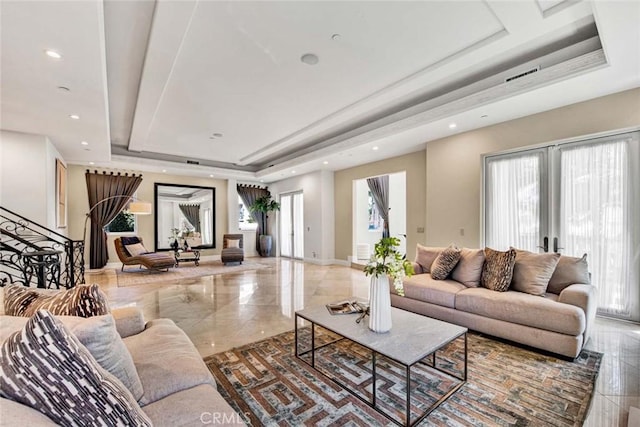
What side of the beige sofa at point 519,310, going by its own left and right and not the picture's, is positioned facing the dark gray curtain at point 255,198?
right

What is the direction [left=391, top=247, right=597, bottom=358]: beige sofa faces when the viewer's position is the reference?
facing the viewer and to the left of the viewer

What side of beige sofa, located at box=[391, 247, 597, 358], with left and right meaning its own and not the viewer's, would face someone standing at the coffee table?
front

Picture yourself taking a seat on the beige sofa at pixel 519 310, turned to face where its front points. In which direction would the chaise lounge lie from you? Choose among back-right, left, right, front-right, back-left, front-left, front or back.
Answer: front-right

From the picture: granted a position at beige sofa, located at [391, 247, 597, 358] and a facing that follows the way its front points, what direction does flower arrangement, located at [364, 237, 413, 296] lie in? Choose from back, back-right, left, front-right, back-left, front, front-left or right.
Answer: front

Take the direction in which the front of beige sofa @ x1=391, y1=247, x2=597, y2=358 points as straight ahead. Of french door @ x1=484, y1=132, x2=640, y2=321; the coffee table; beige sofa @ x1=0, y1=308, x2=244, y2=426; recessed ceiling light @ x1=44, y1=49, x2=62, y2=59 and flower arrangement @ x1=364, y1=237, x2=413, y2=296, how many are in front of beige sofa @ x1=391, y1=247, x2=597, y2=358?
4

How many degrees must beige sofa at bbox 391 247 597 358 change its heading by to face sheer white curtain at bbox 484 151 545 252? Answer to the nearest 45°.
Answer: approximately 135° to its right

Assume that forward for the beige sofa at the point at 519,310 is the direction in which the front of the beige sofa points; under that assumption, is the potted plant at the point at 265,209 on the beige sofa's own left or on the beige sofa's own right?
on the beige sofa's own right

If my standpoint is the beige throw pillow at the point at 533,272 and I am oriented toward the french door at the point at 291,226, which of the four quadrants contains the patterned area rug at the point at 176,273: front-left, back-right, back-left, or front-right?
front-left

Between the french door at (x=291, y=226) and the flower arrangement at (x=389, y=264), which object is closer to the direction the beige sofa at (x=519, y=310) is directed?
the flower arrangement

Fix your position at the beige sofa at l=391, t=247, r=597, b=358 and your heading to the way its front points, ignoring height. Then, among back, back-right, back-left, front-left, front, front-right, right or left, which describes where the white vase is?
front

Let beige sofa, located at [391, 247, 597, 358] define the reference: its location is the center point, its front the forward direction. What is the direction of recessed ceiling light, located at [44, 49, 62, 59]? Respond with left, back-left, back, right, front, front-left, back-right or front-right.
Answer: front

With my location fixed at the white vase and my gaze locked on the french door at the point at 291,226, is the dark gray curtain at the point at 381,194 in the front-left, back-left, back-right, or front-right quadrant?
front-right

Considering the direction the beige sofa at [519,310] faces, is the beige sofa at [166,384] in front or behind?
in front
